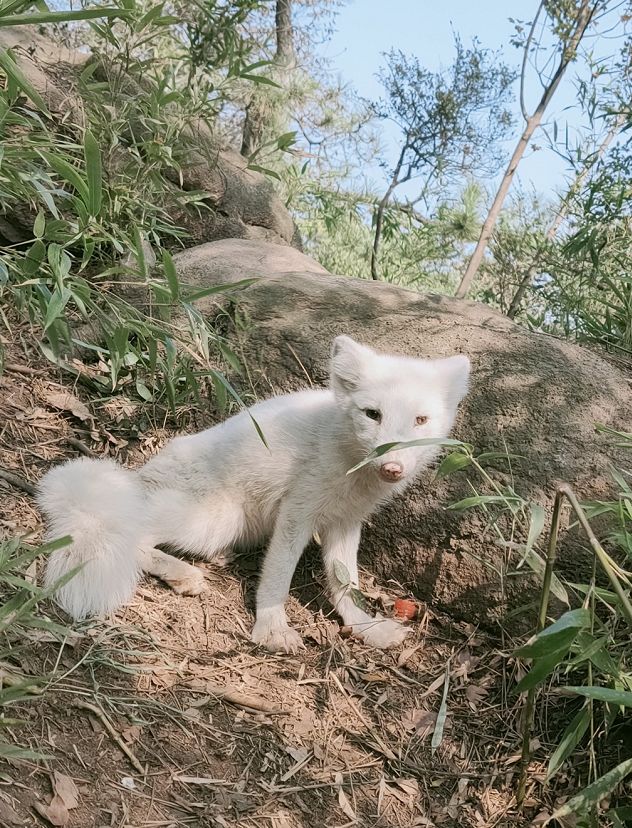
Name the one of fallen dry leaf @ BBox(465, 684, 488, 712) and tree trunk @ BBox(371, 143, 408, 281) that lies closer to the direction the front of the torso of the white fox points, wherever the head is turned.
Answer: the fallen dry leaf

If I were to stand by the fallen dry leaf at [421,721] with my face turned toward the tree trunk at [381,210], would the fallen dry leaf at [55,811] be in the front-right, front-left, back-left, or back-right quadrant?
back-left

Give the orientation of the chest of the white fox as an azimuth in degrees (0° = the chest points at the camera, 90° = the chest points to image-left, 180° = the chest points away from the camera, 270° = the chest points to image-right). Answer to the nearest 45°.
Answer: approximately 315°

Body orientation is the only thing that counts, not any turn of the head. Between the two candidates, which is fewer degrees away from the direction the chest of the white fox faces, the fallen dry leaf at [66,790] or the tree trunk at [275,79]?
the fallen dry leaf

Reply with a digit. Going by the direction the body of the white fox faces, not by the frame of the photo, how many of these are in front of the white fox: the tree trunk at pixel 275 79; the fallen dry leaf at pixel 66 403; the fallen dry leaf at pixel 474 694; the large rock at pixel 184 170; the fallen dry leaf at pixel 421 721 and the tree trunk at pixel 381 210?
2

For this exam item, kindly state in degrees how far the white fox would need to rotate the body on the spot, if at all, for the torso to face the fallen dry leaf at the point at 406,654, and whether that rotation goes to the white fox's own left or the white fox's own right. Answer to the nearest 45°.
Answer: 0° — it already faces it

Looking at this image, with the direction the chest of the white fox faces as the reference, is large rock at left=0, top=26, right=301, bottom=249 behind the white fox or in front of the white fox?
behind

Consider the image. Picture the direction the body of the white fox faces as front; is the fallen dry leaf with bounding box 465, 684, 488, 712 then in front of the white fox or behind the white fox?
in front

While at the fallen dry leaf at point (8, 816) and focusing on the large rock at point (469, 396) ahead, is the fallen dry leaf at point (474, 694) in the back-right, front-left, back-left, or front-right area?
front-right

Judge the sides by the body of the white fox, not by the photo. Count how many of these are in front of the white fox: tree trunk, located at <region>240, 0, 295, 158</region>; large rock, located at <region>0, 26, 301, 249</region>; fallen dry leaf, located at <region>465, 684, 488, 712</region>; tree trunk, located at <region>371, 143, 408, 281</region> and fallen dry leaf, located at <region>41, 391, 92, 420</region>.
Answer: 1

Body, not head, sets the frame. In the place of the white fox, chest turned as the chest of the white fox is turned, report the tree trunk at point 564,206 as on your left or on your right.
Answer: on your left

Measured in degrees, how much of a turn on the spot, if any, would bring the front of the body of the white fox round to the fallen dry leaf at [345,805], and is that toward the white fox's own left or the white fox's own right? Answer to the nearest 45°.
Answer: approximately 45° to the white fox's own right
